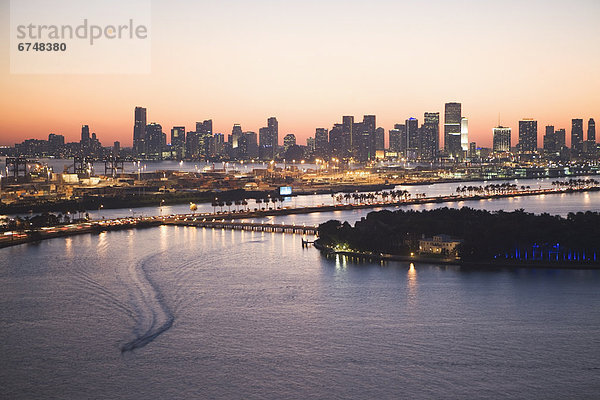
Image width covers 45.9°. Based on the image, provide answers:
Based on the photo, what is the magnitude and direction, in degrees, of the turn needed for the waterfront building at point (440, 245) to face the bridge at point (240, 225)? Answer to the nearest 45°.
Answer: approximately 135° to its right

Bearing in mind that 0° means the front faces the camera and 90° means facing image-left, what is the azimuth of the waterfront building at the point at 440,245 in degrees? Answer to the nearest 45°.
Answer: approximately 0°
